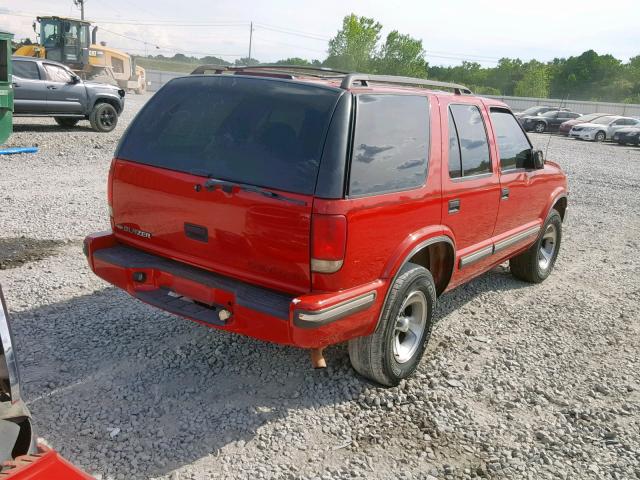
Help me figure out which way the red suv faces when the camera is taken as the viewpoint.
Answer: facing away from the viewer and to the right of the viewer

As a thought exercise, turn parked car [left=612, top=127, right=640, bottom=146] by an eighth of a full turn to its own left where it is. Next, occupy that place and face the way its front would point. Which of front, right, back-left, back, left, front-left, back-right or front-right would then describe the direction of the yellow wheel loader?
front-right

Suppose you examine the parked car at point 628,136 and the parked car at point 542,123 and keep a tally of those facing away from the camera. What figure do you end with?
0

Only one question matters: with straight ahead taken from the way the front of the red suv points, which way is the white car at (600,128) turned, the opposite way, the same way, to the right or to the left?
the opposite way

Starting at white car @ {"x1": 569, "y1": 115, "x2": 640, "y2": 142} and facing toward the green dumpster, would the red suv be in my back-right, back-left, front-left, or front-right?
front-left

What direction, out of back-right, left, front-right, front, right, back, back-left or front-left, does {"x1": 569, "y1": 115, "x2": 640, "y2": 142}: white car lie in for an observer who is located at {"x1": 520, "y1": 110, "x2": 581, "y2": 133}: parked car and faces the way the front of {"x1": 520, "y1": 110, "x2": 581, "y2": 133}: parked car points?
left

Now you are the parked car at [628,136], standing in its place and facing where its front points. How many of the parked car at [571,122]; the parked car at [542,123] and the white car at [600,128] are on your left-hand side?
0

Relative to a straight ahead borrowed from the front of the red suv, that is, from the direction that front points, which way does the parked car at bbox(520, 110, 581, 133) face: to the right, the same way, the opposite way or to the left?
the opposite way

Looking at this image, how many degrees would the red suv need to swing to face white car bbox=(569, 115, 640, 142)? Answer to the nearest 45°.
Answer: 0° — it already faces it

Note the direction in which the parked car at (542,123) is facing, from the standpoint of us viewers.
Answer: facing the viewer and to the left of the viewer

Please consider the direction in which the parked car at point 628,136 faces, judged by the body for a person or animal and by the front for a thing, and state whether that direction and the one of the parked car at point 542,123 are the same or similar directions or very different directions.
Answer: same or similar directions

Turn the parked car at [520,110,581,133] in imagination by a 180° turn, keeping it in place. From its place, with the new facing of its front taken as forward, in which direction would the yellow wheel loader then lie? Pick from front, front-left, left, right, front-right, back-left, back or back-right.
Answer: back

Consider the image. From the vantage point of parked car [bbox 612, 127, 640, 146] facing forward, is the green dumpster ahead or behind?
ahead

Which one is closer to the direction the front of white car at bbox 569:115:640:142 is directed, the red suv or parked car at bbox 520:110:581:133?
the red suv

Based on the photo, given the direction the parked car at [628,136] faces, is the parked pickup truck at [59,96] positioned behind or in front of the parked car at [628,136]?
in front

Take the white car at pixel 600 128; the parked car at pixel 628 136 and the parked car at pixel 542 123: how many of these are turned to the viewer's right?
0

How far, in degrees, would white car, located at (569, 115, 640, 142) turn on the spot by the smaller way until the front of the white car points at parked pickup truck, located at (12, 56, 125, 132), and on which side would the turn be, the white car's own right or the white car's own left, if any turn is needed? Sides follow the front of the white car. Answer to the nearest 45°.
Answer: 0° — it already faces it

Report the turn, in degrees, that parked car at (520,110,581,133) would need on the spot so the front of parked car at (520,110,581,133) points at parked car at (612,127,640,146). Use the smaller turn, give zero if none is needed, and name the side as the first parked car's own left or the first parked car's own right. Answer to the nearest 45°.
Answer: approximately 90° to the first parked car's own left

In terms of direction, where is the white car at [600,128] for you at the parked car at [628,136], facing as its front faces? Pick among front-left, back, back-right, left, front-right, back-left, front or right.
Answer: right

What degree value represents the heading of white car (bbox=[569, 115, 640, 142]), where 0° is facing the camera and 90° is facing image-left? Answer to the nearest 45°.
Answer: approximately 45°

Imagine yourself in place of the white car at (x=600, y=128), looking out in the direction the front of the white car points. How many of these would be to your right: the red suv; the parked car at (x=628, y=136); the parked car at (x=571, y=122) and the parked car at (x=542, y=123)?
2
